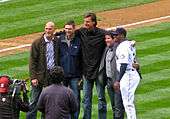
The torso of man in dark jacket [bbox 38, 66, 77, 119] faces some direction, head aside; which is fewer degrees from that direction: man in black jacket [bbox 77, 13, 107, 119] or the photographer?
the man in black jacket

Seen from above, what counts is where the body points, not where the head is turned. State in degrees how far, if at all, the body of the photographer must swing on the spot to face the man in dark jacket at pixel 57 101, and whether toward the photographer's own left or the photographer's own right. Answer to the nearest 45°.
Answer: approximately 90° to the photographer's own right

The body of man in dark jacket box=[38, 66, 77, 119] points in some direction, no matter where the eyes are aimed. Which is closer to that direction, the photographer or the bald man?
the bald man

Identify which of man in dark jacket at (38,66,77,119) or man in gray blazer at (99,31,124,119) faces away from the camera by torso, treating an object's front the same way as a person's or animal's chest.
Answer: the man in dark jacket

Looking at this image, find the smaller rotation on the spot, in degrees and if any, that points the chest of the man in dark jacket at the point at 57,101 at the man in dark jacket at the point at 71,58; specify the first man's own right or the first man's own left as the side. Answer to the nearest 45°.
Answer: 0° — they already face them

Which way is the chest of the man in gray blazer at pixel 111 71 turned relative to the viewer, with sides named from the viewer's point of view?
facing the viewer and to the left of the viewer

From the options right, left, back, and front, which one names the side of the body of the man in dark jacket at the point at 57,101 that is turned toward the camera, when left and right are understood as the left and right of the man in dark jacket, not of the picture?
back

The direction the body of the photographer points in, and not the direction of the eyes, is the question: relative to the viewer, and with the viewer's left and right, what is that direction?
facing away from the viewer and to the right of the viewer

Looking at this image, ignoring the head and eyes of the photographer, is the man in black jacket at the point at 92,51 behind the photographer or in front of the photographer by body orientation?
in front

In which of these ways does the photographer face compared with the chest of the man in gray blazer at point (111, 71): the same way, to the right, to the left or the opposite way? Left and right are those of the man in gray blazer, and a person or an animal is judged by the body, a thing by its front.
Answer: the opposite way

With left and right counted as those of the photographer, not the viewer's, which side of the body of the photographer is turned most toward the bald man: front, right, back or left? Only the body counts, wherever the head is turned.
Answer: front

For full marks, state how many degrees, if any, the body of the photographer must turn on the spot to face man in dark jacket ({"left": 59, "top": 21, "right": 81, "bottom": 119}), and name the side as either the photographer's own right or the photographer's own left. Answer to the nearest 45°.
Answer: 0° — they already face them

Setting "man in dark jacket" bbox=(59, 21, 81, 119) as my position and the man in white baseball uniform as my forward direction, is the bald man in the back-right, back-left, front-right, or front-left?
back-right

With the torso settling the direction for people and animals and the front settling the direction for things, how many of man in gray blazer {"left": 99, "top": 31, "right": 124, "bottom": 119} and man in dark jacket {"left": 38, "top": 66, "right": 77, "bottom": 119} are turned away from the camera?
1

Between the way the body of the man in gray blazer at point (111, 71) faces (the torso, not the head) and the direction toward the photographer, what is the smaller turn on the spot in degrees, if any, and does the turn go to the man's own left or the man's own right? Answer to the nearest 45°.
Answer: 0° — they already face them
